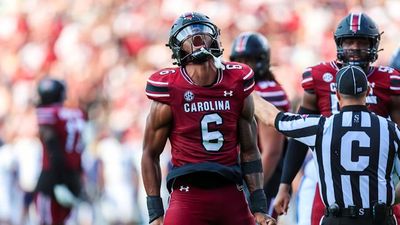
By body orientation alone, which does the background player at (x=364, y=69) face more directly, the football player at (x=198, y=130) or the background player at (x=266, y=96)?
the football player

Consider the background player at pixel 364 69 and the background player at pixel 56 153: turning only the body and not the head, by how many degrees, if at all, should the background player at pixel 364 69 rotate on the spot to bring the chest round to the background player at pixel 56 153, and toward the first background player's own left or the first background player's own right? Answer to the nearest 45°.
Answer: approximately 135° to the first background player's own right

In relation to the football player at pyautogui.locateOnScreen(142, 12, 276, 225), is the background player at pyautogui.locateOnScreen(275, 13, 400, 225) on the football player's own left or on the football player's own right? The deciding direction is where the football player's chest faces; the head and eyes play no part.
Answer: on the football player's own left

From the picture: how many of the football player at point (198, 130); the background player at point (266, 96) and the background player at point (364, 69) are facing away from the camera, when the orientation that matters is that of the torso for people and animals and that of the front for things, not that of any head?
0

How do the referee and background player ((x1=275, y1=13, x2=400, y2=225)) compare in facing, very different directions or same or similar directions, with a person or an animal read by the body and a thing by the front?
very different directions

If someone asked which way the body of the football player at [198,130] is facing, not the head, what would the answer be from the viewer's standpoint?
toward the camera

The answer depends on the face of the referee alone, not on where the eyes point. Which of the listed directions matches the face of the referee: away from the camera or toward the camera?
away from the camera

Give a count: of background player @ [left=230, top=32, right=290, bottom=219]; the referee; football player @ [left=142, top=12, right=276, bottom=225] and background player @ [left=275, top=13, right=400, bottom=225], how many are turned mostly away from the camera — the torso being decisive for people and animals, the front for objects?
1

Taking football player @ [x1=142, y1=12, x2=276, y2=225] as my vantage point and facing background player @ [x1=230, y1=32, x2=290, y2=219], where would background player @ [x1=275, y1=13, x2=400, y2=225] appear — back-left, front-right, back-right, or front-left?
front-right

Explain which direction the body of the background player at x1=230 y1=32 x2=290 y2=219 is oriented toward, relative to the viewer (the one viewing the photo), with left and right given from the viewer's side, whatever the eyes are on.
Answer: facing the viewer and to the left of the viewer
